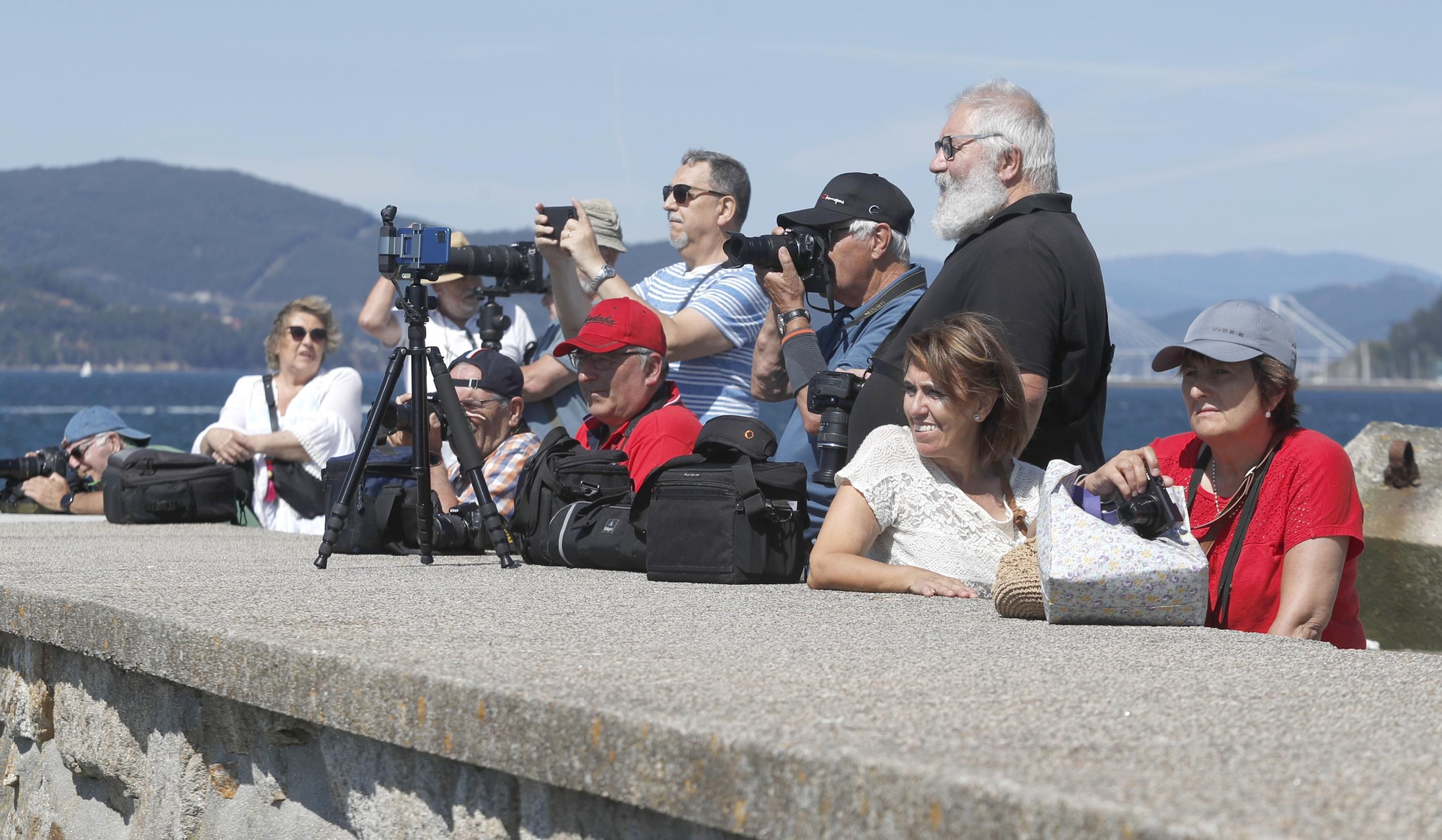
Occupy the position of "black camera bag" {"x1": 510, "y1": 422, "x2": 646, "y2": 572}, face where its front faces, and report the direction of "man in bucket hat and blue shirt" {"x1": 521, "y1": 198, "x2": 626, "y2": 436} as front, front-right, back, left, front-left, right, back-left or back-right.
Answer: back-left

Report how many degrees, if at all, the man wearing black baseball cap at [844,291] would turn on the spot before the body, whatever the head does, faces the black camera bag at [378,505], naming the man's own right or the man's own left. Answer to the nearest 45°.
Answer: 0° — they already face it

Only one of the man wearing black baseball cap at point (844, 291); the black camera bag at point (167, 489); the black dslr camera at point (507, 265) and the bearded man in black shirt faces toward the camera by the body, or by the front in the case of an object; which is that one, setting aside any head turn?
the black camera bag

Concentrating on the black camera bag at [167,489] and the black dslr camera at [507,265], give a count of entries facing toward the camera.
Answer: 1

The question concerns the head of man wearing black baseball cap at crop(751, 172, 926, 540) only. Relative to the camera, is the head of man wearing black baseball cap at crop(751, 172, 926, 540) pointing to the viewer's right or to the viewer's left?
to the viewer's left

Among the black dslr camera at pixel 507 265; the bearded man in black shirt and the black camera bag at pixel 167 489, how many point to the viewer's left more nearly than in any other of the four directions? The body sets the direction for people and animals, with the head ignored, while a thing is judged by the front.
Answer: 2

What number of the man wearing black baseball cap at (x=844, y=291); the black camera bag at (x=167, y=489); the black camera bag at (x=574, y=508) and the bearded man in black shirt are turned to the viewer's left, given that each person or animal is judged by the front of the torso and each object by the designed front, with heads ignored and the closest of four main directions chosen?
2

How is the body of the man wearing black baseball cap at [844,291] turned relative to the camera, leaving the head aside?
to the viewer's left

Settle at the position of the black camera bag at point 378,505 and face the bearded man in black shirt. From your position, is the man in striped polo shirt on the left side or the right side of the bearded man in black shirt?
left

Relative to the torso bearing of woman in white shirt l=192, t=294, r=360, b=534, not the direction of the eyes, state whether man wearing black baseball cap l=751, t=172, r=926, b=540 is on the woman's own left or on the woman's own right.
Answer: on the woman's own left

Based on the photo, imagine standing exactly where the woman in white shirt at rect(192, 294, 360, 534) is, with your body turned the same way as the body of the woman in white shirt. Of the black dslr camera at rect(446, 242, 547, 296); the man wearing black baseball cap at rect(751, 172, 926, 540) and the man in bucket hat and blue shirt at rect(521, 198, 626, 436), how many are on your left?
3
